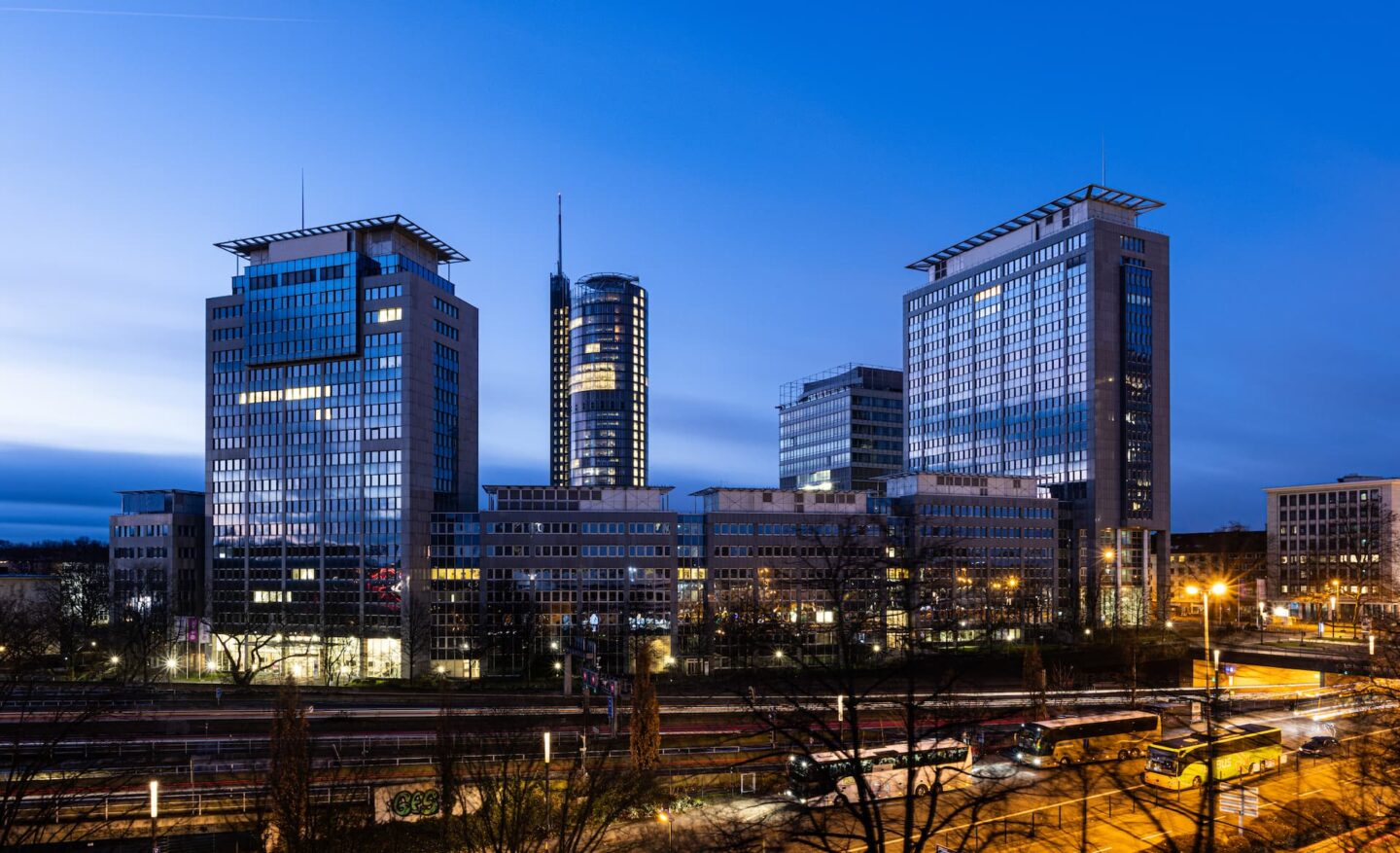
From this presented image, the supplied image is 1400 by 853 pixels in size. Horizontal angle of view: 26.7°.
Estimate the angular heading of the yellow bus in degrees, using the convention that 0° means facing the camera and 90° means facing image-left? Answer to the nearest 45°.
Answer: approximately 45°

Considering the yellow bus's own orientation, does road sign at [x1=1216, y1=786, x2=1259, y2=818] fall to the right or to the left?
on its left

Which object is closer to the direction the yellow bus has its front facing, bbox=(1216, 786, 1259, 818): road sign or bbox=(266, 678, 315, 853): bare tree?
the bare tree

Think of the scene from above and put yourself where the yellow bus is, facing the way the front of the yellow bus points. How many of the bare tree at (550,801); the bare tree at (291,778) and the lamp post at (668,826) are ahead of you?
3

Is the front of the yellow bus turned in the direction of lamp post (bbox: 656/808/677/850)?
yes

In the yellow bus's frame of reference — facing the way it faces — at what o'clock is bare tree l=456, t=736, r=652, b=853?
The bare tree is roughly at 12 o'clock from the yellow bus.
